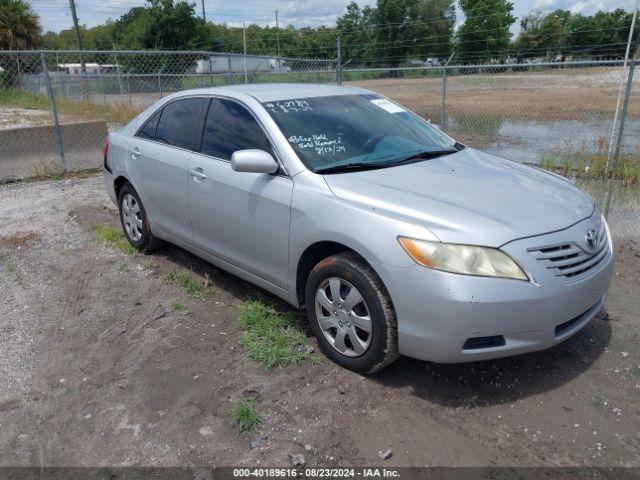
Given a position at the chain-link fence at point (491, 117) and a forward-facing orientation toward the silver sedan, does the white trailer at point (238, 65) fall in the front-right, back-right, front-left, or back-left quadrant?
back-right

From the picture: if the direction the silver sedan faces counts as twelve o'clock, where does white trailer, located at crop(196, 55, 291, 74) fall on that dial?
The white trailer is roughly at 7 o'clock from the silver sedan.

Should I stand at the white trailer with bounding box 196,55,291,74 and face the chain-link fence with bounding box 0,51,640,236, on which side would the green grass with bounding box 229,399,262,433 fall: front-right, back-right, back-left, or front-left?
front-right

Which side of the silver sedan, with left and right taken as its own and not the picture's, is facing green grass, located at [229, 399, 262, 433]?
right

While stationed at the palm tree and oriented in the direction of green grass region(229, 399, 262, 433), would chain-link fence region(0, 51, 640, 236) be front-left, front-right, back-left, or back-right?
front-left

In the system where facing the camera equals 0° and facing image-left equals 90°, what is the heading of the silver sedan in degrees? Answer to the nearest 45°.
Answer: approximately 315°

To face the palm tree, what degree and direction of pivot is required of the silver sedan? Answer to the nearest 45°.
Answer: approximately 180°

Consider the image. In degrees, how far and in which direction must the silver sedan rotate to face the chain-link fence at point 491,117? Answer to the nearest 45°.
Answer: approximately 135° to its left
